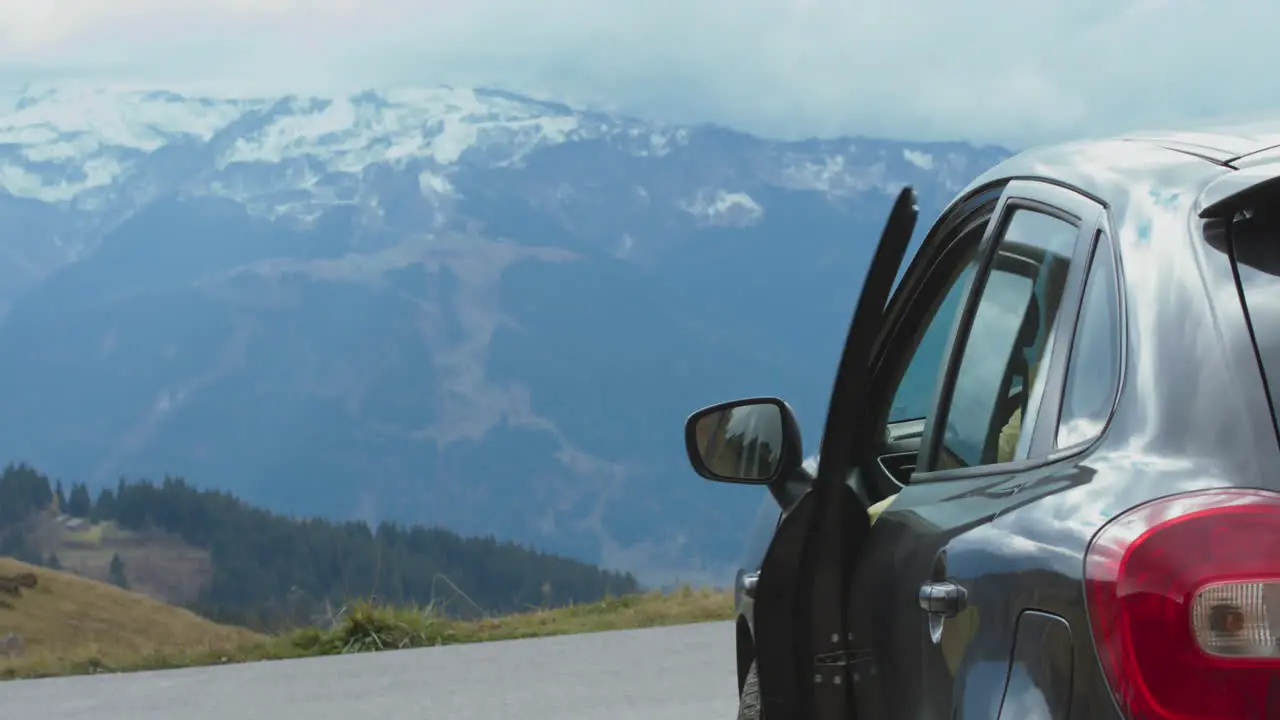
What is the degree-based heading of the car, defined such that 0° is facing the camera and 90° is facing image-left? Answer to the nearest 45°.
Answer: approximately 135°
